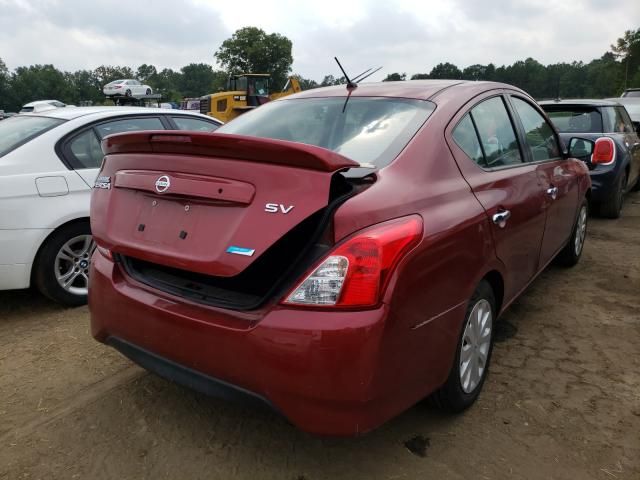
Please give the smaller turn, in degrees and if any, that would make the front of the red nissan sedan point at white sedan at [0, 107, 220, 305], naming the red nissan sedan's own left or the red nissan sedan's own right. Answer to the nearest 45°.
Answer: approximately 90° to the red nissan sedan's own left

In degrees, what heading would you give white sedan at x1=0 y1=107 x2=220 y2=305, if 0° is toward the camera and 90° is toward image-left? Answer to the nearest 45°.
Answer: approximately 225°

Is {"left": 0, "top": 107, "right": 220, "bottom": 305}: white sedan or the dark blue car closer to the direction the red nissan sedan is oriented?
the dark blue car

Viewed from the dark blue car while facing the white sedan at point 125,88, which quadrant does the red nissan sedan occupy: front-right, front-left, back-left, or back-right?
back-left

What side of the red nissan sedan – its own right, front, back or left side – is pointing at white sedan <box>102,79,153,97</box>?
left

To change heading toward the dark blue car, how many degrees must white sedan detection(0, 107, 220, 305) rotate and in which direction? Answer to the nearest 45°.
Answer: approximately 45° to its right

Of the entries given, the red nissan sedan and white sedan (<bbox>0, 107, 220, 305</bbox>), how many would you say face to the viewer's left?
0

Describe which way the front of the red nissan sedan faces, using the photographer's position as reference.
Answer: facing away from the viewer and to the right of the viewer

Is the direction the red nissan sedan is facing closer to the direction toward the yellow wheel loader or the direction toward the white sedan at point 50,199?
the yellow wheel loader
